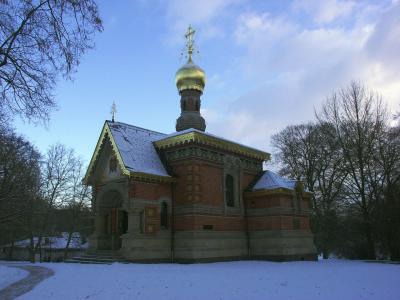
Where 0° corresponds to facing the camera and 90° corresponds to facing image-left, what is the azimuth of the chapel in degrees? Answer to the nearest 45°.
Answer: approximately 45°

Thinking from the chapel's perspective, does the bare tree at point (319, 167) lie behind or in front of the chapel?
behind

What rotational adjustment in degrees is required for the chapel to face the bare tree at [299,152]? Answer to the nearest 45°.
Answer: approximately 180°
